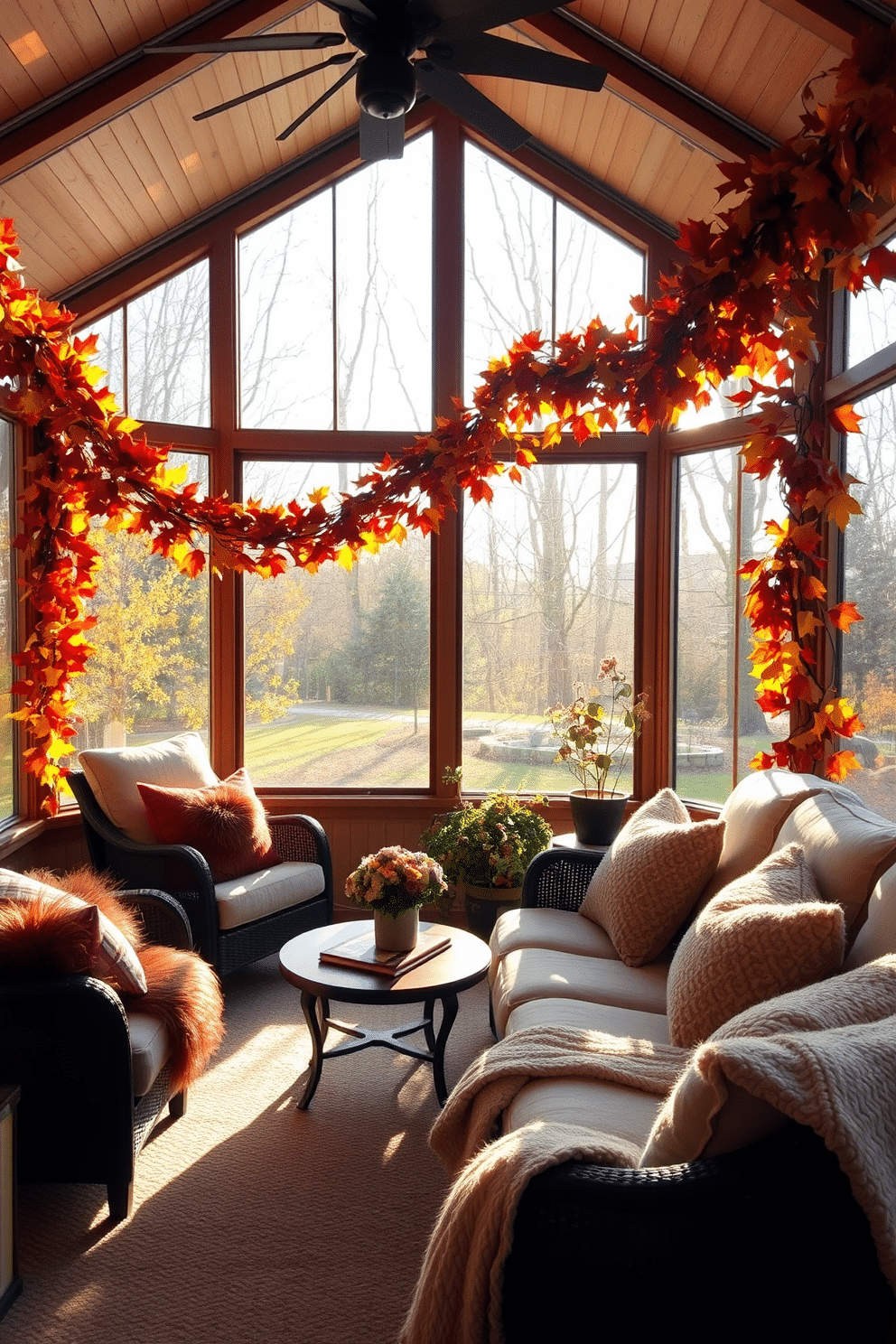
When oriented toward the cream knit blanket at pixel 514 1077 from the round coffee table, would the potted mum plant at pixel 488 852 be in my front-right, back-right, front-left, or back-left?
back-left

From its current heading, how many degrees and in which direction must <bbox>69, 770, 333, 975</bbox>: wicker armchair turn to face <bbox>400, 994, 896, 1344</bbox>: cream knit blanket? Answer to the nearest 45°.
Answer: approximately 45° to its right

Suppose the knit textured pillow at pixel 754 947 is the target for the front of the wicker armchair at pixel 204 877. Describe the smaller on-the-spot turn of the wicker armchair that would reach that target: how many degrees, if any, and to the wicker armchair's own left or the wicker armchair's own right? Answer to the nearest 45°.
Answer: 0° — it already faces it

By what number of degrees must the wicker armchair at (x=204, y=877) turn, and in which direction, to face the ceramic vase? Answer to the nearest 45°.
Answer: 0° — it already faces it

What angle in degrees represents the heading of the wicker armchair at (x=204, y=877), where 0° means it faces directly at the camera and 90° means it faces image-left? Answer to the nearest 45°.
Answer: approximately 315°

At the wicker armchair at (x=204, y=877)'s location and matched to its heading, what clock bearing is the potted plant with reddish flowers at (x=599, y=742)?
The potted plant with reddish flowers is roughly at 10 o'clock from the wicker armchair.

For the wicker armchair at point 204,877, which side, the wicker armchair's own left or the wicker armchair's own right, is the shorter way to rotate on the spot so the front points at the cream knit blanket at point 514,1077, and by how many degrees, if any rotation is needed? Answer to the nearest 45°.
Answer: approximately 45° to the wicker armchair's own right
